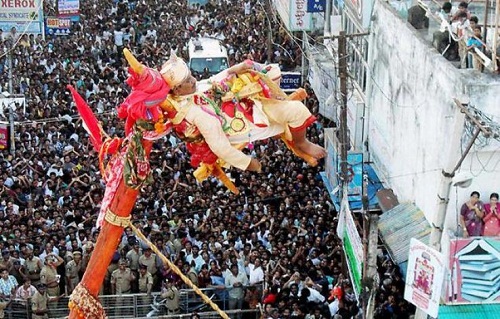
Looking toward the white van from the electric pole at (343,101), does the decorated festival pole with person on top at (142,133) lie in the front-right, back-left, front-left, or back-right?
back-left

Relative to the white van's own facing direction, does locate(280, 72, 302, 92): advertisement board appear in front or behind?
in front

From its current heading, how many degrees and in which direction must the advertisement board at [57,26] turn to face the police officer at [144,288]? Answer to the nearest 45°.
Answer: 0° — it already faces them

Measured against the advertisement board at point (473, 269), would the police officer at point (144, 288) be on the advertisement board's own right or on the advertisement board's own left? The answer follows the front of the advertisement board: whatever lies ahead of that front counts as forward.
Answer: on the advertisement board's own right

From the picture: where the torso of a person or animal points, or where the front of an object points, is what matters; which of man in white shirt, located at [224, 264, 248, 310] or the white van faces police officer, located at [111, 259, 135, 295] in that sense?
the white van

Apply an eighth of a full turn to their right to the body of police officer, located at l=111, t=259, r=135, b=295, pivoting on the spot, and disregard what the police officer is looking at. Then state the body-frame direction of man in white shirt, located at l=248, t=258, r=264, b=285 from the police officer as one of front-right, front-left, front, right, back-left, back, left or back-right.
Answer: back-left

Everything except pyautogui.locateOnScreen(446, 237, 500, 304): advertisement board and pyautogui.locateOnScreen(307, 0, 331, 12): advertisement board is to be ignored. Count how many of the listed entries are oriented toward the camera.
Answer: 2

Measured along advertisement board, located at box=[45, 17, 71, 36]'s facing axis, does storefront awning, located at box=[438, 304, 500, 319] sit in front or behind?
in front

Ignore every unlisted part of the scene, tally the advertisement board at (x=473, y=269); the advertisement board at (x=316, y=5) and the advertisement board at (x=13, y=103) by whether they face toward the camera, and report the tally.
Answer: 3

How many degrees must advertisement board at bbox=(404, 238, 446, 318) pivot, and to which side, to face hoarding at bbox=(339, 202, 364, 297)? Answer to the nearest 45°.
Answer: approximately 90° to its right

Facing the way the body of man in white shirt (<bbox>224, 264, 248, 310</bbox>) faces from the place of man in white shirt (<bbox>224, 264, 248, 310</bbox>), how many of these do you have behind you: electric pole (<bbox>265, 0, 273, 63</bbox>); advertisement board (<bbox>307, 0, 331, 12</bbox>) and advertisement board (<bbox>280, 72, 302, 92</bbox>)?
3
